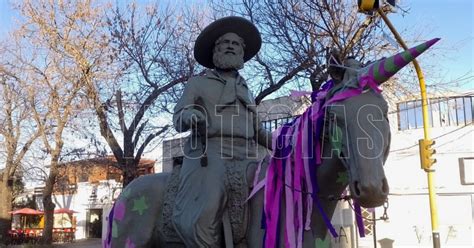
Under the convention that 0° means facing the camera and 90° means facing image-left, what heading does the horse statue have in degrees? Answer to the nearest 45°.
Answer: approximately 315°

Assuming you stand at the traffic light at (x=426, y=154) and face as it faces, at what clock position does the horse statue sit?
The horse statue is roughly at 3 o'clock from the traffic light.

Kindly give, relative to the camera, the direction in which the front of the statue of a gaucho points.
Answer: facing the viewer and to the right of the viewer

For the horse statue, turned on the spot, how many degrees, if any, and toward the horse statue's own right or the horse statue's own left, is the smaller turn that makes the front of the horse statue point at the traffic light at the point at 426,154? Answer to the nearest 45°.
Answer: approximately 135° to the horse statue's own left

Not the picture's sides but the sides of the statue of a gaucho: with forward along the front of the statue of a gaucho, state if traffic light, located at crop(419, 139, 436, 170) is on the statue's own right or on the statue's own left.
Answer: on the statue's own left

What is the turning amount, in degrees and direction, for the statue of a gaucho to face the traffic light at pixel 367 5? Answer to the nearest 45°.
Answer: approximately 90° to its left

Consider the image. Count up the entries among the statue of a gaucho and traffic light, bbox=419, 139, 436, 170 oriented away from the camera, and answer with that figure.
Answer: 0
